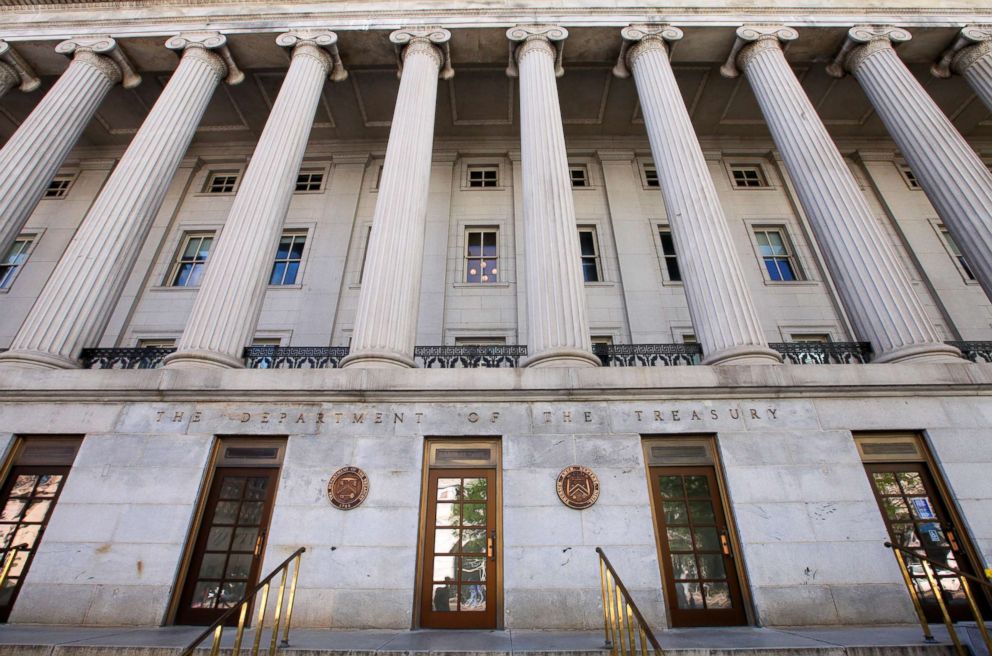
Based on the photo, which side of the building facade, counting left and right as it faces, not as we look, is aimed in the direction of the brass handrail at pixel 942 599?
left

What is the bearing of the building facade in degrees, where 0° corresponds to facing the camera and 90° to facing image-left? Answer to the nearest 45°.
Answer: approximately 0°
